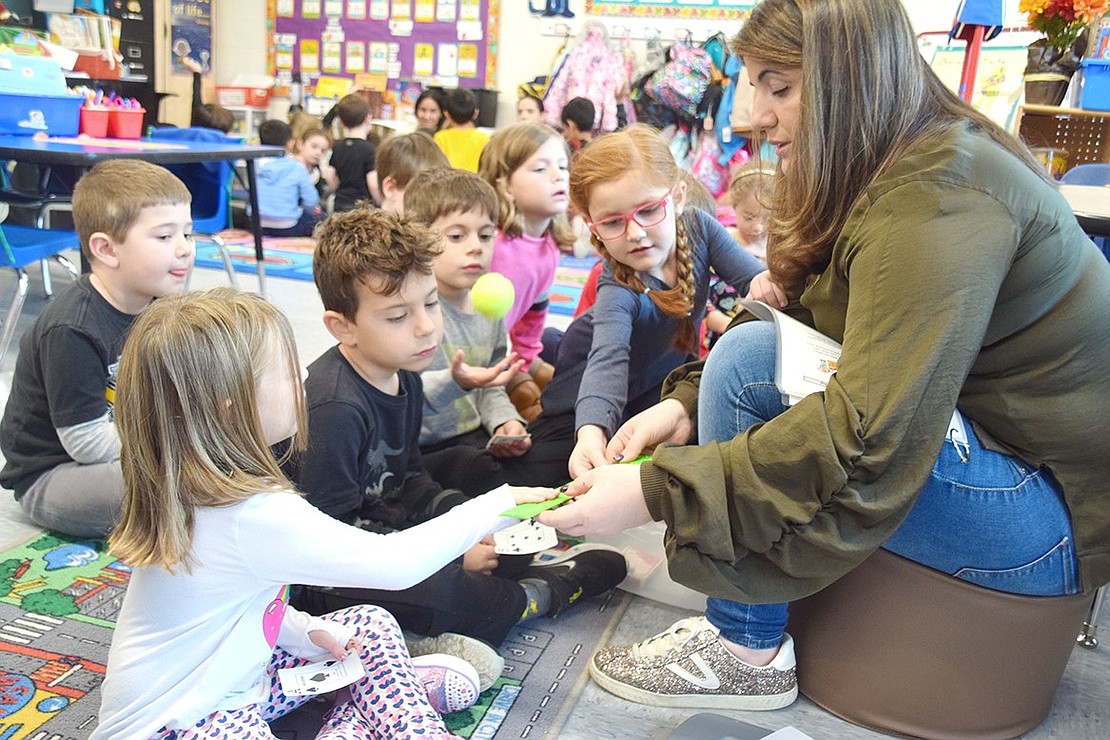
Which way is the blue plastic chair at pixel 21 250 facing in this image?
to the viewer's right

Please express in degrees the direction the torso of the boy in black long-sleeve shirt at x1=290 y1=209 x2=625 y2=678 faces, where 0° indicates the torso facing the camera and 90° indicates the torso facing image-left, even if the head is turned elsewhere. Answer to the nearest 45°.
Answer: approximately 315°

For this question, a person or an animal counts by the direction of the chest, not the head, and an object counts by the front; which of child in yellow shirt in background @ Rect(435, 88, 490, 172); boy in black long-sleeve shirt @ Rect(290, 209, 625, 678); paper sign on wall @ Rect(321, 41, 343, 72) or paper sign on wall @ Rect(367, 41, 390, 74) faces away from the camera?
the child in yellow shirt in background

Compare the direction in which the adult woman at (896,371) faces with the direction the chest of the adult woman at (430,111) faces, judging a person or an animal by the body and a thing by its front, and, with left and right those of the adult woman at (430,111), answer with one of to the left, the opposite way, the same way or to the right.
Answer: to the right

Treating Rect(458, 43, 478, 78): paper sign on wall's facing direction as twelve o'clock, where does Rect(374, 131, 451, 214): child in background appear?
The child in background is roughly at 12 o'clock from the paper sign on wall.

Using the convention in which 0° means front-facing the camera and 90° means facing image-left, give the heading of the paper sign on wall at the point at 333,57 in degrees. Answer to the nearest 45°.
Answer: approximately 0°

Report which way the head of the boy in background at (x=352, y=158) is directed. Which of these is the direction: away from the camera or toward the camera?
away from the camera

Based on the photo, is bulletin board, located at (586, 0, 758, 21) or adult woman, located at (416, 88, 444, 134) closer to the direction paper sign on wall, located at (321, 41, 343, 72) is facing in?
the adult woman

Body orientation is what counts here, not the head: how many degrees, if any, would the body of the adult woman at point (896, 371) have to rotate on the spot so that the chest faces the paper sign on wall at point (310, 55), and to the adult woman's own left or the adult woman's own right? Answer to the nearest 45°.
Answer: approximately 45° to the adult woman's own right

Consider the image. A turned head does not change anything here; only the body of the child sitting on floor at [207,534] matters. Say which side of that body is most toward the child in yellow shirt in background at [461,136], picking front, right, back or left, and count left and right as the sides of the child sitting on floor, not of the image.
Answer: left
